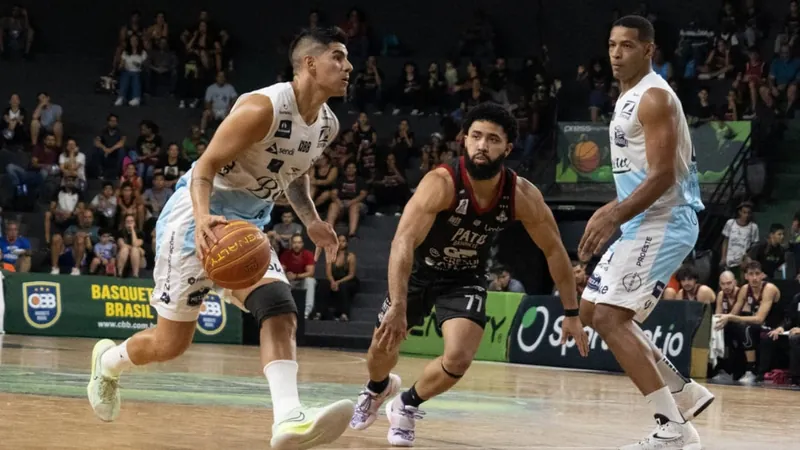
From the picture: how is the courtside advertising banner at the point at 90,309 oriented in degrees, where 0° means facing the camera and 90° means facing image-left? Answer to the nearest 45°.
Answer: approximately 0°

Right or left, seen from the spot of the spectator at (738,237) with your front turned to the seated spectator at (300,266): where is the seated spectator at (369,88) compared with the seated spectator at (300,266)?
right

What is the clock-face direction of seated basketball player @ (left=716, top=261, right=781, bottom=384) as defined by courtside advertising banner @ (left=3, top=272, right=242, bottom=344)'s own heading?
The seated basketball player is roughly at 10 o'clock from the courtside advertising banner.

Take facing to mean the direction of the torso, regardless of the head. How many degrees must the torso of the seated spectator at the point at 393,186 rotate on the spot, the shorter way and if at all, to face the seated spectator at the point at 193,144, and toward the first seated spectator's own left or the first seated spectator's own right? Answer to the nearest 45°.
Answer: approximately 90° to the first seated spectator's own right

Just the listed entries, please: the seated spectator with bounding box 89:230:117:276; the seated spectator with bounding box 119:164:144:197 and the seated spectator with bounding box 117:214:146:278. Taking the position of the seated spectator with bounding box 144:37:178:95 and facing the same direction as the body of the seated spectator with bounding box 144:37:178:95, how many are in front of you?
3

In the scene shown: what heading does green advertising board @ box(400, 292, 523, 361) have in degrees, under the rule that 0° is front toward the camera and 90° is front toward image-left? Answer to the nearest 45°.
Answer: approximately 0°

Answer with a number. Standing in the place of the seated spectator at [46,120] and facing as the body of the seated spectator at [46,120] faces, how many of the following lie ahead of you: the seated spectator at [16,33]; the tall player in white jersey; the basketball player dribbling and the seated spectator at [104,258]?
3
